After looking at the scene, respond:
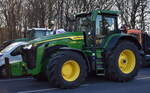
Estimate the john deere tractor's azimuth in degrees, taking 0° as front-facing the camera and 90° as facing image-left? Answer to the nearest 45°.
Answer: approximately 45°
